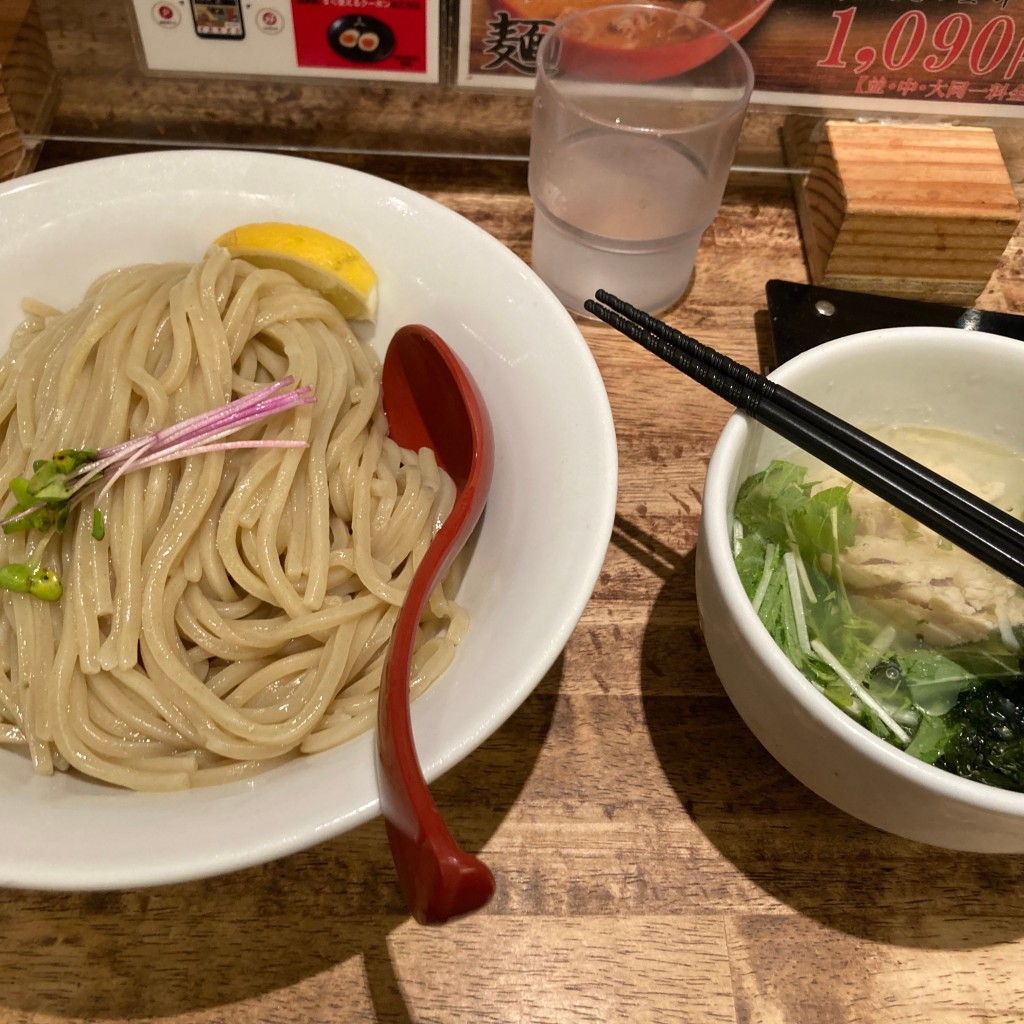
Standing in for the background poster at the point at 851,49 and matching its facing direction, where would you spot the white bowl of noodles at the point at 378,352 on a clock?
The white bowl of noodles is roughly at 1 o'clock from the background poster.

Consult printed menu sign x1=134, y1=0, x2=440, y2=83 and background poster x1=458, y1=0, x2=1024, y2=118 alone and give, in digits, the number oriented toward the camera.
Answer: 2

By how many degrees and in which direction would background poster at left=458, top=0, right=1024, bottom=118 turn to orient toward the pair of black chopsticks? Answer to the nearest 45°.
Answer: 0° — it already faces it

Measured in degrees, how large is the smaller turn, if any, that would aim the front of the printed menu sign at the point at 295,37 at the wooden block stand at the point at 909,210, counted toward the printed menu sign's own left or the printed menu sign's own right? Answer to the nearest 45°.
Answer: approximately 90° to the printed menu sign's own left

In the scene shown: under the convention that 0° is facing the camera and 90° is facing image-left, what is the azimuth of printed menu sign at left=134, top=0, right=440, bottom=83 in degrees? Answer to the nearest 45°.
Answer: approximately 0°

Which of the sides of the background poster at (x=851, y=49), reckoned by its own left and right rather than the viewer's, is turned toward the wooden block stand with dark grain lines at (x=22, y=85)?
right

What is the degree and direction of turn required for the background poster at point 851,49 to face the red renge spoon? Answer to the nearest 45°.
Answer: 0° — it already faces it

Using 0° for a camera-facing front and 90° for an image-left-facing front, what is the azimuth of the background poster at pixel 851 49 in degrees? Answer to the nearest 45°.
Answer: approximately 0°
